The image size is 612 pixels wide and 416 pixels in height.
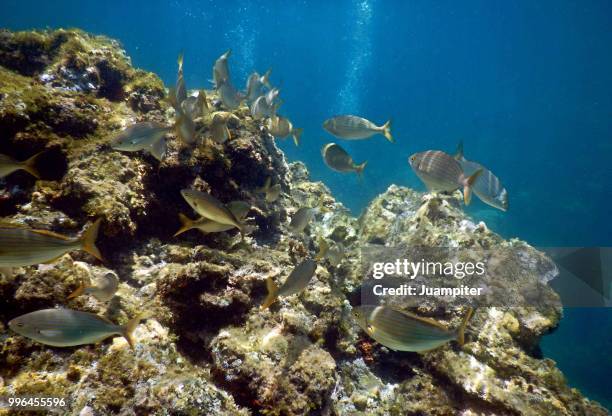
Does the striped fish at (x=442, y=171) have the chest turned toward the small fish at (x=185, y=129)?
yes

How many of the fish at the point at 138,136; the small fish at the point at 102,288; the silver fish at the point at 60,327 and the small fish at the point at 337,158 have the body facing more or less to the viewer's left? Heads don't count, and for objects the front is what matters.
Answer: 3

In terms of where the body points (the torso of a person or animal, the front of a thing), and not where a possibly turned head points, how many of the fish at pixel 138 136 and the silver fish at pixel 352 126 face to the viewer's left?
2

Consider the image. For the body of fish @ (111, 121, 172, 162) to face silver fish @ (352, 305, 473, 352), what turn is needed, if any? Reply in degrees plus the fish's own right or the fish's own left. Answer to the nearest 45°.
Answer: approximately 135° to the fish's own left

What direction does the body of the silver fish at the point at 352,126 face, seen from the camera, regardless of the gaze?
to the viewer's left

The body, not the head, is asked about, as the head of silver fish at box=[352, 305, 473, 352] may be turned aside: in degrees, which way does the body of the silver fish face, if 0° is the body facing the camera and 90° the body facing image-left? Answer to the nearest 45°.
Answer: approximately 90°

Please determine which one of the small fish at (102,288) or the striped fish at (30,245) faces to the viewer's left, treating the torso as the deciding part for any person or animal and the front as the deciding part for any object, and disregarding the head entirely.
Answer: the striped fish

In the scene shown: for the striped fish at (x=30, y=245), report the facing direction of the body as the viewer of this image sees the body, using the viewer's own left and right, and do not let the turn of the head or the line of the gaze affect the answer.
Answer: facing to the left of the viewer
